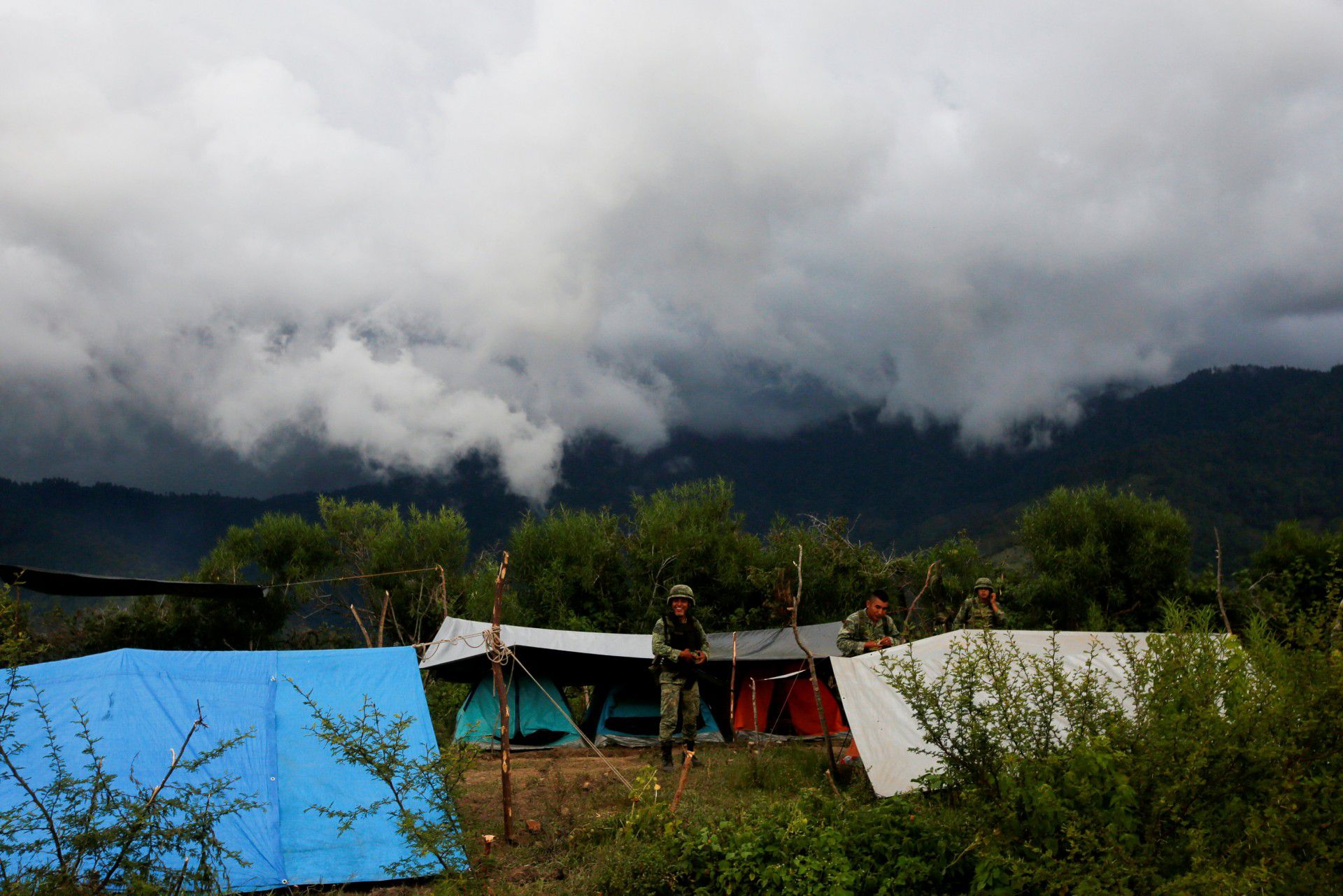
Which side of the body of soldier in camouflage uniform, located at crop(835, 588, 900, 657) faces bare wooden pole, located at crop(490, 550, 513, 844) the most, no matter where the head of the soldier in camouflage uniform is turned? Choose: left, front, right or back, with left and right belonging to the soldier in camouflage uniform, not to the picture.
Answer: right

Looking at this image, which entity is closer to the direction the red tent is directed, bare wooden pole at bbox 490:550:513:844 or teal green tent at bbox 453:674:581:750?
the bare wooden pole

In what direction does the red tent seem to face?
toward the camera

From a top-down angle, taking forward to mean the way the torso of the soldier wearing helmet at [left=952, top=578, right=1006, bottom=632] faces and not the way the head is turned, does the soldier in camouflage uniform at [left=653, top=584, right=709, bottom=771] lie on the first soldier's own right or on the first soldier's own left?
on the first soldier's own right

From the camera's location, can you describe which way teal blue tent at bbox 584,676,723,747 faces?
facing the viewer

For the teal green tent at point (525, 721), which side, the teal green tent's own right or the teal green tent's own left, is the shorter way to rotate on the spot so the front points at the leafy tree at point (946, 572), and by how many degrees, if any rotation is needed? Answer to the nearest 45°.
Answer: approximately 135° to the teal green tent's own left

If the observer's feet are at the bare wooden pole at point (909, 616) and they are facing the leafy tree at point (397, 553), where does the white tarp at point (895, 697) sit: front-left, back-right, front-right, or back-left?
back-left

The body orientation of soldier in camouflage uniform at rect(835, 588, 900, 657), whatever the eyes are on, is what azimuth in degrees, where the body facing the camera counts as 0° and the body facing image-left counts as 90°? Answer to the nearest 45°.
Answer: approximately 315°
